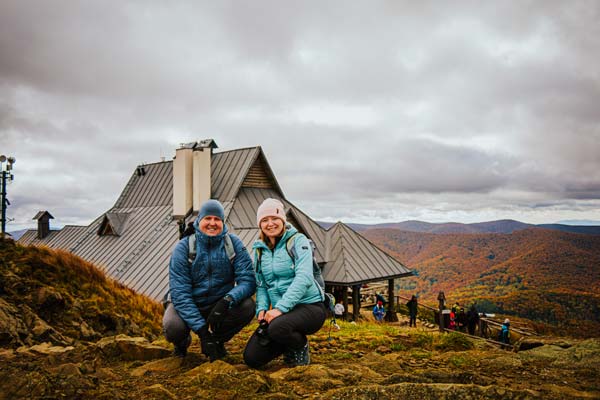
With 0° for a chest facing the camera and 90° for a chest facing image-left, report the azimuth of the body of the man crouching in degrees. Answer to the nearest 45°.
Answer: approximately 0°

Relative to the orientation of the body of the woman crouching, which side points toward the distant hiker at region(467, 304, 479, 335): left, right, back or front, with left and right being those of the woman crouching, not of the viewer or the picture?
back

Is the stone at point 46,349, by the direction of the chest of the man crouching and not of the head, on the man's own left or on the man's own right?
on the man's own right

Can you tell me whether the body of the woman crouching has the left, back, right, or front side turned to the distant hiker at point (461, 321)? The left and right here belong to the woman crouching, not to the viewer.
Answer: back

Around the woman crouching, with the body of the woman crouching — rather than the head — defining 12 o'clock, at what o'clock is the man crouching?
The man crouching is roughly at 2 o'clock from the woman crouching.

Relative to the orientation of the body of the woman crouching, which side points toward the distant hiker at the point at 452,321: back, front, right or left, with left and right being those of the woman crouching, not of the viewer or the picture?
back

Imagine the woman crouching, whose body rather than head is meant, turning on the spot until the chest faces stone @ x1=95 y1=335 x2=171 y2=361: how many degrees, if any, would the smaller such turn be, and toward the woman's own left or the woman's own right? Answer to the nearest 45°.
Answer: approximately 90° to the woman's own right

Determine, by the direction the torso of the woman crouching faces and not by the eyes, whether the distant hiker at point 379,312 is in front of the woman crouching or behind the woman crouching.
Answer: behind
